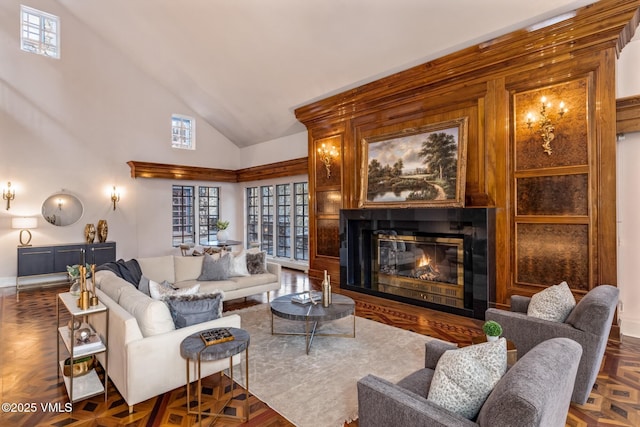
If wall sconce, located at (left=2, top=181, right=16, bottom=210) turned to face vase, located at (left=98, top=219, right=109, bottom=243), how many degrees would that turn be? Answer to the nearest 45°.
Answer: approximately 90° to its left

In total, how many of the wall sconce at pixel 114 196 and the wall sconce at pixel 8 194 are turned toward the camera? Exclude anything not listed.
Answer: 2

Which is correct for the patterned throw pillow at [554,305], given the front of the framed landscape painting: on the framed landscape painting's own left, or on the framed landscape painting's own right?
on the framed landscape painting's own left

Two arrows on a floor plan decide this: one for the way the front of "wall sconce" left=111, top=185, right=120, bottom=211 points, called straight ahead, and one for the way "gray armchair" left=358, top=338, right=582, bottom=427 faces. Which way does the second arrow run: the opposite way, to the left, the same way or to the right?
the opposite way

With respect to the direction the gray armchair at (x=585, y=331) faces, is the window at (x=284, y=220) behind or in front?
in front

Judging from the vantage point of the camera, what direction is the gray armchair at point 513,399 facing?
facing away from the viewer and to the left of the viewer

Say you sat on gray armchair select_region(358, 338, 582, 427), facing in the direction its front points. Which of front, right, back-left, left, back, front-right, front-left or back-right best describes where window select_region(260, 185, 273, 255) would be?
front

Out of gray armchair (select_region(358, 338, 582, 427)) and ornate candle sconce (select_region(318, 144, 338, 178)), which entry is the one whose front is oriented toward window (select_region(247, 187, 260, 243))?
the gray armchair

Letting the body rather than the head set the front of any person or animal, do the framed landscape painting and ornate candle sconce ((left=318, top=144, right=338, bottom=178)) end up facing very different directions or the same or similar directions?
same or similar directions

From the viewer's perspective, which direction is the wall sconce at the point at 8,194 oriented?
toward the camera

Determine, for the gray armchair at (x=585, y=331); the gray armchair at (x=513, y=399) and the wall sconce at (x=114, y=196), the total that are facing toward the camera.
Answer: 1

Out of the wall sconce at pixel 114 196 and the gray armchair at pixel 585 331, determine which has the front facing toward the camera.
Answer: the wall sconce

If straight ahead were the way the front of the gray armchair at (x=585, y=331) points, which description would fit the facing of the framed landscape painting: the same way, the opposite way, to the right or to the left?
to the left

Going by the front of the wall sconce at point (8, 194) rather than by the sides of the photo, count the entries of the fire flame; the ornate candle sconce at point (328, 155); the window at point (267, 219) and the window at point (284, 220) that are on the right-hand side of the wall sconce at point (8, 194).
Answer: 0

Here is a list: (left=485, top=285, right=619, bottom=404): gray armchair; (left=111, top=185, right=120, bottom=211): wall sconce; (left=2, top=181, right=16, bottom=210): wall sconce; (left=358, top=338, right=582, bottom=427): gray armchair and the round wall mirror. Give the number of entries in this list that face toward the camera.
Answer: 3

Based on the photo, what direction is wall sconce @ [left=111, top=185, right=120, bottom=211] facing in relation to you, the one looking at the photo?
facing the viewer
